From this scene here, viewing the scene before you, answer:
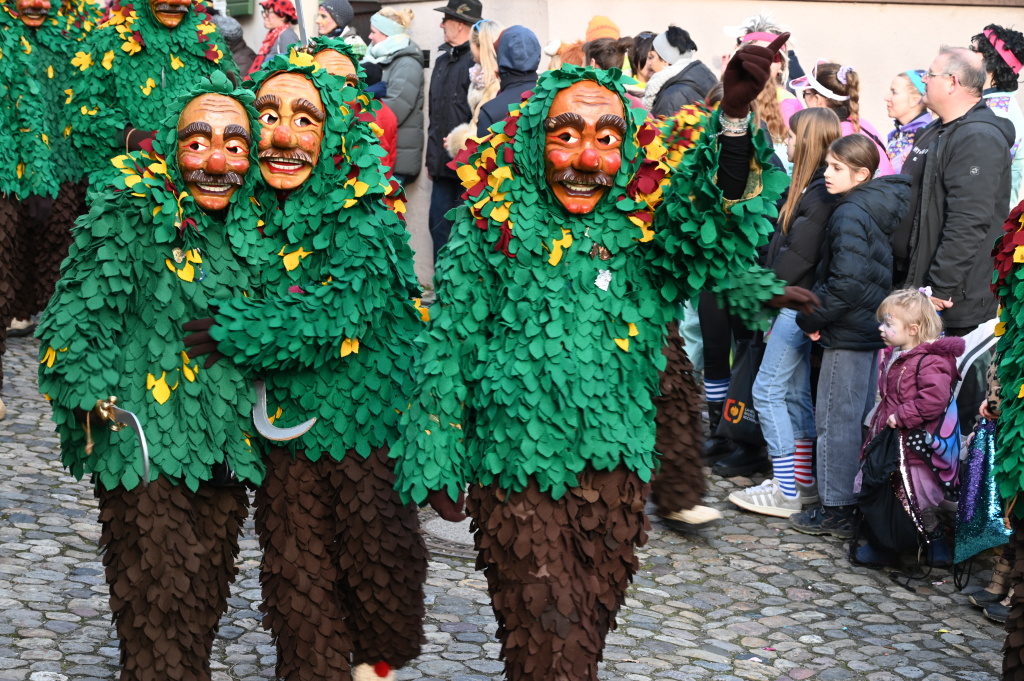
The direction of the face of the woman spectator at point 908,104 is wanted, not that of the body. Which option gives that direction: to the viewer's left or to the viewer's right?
to the viewer's left

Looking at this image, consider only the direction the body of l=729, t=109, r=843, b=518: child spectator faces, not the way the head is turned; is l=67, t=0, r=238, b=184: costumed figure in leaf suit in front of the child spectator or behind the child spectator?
in front

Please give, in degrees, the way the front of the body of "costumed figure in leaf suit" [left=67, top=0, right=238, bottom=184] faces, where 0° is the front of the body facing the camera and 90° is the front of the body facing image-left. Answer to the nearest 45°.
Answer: approximately 0°

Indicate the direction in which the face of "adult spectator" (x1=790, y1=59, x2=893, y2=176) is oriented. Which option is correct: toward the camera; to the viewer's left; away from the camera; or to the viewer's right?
to the viewer's left

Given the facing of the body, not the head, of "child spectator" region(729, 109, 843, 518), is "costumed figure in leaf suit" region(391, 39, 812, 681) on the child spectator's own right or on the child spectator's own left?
on the child spectator's own left

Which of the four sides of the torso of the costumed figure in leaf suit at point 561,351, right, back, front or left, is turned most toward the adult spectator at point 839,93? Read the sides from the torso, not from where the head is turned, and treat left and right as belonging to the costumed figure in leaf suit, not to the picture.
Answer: back

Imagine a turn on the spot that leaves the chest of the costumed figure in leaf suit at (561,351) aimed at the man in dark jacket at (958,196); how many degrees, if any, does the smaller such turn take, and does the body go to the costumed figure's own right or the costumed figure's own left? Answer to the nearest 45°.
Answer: approximately 135° to the costumed figure's own left

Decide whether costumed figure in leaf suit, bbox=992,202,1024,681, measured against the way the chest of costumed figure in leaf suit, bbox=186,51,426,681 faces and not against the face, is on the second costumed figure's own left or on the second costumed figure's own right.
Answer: on the second costumed figure's own left

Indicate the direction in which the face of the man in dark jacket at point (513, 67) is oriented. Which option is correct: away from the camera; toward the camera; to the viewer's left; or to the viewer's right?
away from the camera

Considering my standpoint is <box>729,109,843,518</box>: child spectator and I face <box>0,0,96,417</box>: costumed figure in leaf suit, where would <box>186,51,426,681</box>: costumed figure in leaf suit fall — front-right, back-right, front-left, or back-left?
front-left

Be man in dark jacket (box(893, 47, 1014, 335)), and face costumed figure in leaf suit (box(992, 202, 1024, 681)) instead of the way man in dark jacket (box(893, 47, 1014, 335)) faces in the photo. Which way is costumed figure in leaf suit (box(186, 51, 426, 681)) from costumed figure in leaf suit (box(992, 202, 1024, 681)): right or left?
right
